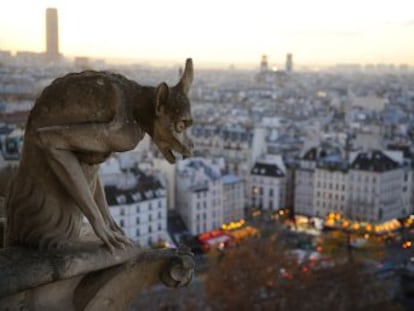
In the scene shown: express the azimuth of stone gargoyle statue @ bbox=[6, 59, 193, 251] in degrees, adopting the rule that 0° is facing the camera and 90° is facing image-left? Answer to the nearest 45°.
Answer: approximately 270°

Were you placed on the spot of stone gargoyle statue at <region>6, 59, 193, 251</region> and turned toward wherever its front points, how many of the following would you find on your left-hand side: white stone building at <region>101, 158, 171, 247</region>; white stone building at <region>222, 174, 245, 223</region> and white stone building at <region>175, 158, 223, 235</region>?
3

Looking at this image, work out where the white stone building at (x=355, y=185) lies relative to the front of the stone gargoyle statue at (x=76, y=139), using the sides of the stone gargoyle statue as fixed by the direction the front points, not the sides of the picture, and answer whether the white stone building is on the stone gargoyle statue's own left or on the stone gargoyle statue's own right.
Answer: on the stone gargoyle statue's own left

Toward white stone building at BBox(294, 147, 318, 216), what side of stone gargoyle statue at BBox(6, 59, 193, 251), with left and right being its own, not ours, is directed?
left

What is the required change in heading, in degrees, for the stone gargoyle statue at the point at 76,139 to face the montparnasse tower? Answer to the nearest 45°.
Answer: approximately 90° to its left

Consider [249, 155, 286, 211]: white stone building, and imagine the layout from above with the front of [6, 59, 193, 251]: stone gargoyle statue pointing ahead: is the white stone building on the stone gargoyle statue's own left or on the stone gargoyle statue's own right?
on the stone gargoyle statue's own left

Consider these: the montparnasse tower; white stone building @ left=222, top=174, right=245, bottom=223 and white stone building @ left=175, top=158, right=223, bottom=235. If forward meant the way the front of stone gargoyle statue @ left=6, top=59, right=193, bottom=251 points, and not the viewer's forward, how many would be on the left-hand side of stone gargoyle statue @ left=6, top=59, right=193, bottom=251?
3

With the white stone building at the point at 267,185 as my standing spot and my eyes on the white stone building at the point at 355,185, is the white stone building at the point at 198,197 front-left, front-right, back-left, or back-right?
back-right

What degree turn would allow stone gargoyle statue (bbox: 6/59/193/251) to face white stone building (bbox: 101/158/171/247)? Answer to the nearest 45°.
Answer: approximately 90° to its left

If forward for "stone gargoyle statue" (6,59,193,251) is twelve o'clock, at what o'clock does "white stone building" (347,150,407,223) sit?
The white stone building is roughly at 10 o'clock from the stone gargoyle statue.

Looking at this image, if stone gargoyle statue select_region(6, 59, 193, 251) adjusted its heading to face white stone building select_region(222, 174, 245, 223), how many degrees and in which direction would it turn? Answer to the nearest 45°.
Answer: approximately 90° to its left
